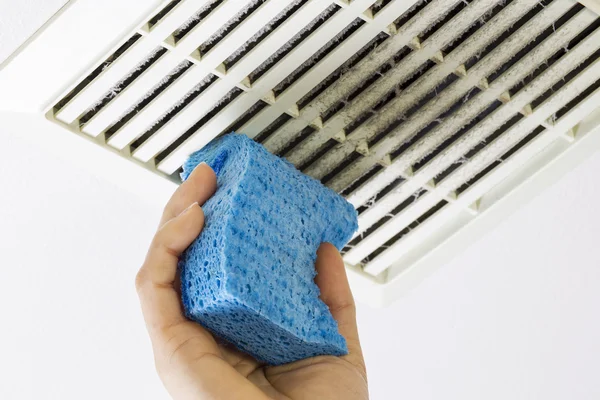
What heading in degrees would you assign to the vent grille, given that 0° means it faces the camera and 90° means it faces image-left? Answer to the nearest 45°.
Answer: approximately 0°
